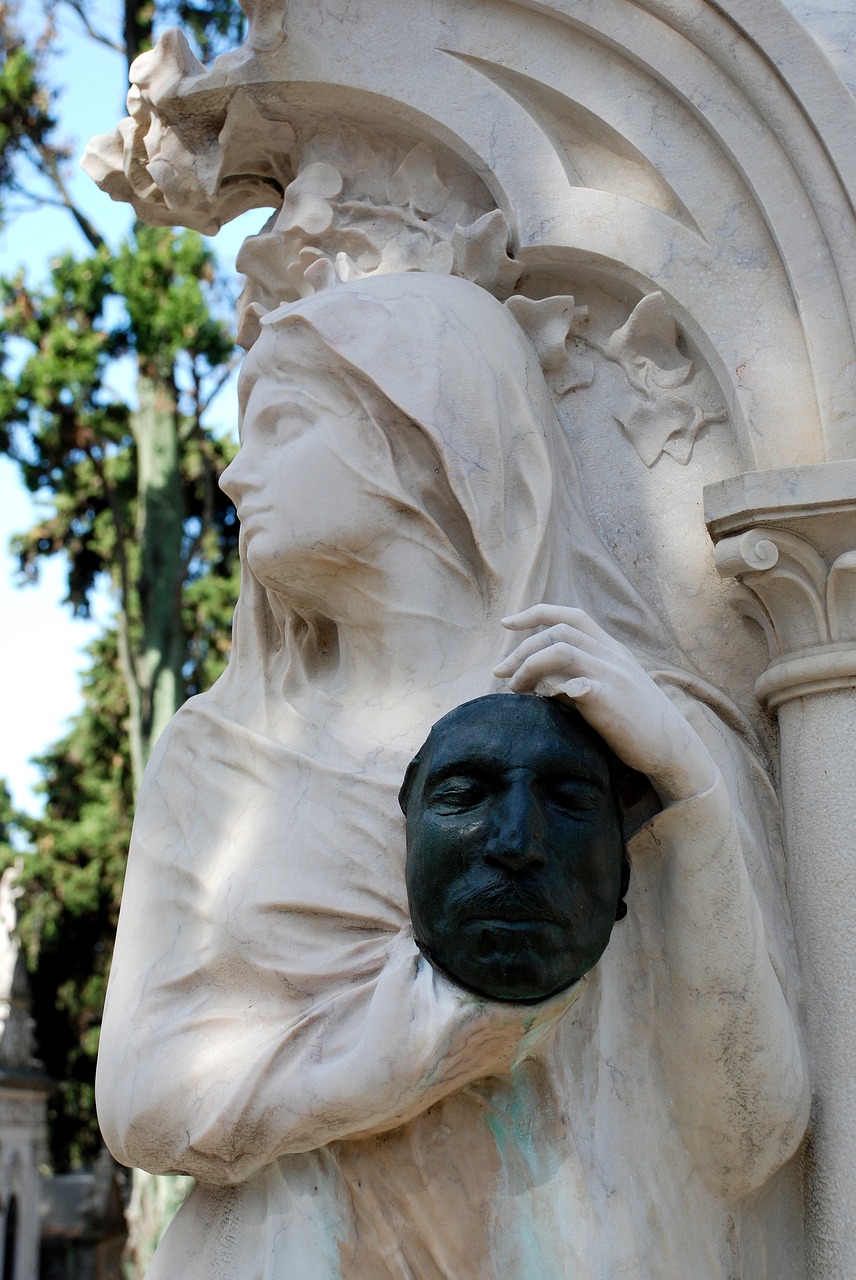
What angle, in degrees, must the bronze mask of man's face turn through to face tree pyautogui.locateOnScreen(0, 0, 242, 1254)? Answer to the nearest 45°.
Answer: approximately 180°

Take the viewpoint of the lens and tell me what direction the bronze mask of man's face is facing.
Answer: facing the viewer

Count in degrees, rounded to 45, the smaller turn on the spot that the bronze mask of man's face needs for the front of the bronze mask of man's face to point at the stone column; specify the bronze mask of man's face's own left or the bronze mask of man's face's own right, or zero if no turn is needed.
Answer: approximately 135° to the bronze mask of man's face's own left
